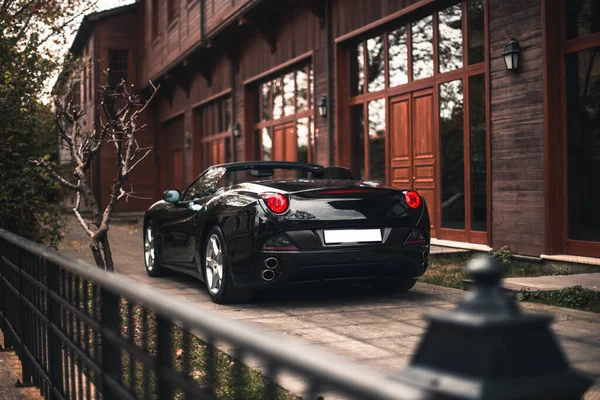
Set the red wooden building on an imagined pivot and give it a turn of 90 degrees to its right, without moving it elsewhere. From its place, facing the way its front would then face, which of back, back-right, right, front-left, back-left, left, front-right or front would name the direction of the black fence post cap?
back-left

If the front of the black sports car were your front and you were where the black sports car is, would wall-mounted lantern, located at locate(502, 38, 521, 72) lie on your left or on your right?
on your right

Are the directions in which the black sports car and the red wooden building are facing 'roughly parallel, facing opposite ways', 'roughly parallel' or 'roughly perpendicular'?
roughly perpendicular

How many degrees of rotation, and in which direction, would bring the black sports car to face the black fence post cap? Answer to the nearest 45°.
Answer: approximately 135° to its left

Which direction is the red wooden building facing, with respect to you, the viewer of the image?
facing the viewer and to the left of the viewer

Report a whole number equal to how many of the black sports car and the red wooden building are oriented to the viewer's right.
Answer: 0

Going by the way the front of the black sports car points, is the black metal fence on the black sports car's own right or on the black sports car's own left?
on the black sports car's own left

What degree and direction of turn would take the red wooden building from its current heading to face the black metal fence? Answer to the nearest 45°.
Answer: approximately 45° to its left

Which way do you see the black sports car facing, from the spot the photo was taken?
facing away from the viewer and to the left of the viewer
